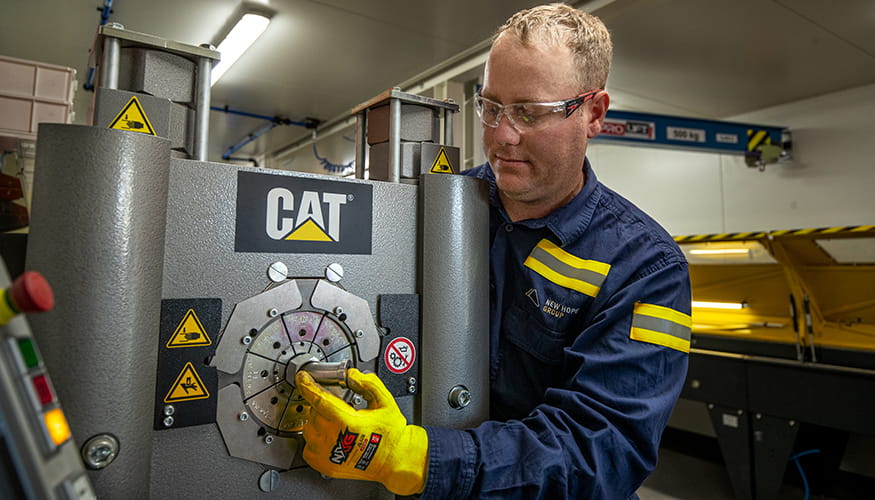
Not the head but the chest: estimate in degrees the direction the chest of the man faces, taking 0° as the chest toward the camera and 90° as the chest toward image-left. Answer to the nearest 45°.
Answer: approximately 45°

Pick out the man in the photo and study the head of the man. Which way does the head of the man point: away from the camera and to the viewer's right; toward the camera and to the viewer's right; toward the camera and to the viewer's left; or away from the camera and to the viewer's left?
toward the camera and to the viewer's left
